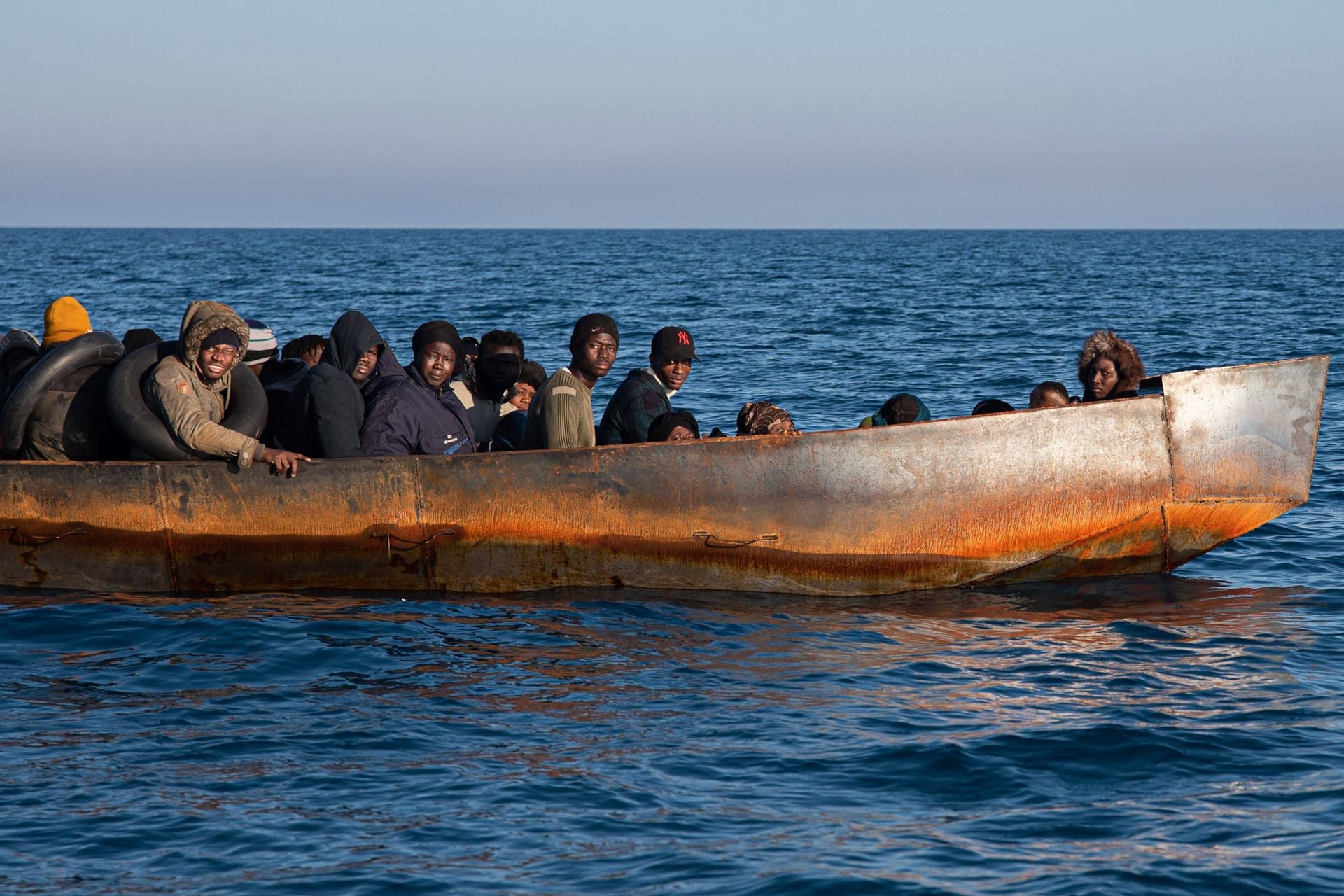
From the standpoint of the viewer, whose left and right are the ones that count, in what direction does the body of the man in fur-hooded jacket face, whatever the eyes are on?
facing the viewer and to the right of the viewer

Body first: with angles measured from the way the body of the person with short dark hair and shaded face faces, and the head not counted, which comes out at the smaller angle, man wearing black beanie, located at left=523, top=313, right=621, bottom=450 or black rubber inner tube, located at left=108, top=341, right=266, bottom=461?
the man wearing black beanie

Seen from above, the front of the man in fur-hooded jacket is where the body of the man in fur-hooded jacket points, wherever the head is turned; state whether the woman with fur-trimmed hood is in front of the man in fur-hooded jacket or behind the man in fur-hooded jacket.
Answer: in front

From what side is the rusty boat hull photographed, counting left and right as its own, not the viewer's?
right

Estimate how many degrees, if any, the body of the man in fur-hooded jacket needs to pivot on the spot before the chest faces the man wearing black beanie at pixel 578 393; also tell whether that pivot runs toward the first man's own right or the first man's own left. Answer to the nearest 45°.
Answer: approximately 45° to the first man's own left

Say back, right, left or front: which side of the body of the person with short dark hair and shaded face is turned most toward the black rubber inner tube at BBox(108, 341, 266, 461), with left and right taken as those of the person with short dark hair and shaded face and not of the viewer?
right

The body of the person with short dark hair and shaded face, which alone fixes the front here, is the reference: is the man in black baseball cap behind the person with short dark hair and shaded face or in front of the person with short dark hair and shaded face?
in front
